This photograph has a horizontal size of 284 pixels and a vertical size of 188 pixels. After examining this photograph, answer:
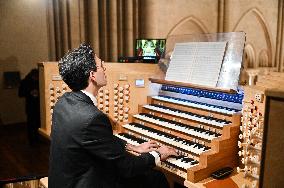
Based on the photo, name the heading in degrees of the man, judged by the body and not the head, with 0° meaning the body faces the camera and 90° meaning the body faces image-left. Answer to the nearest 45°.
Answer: approximately 225°

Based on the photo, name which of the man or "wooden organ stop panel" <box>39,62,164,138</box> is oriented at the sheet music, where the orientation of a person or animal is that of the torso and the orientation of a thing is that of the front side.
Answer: the man

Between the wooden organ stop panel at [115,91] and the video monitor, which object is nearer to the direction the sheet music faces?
the wooden organ stop panel

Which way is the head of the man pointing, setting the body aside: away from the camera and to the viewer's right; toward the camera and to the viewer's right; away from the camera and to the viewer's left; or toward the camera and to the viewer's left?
away from the camera and to the viewer's right

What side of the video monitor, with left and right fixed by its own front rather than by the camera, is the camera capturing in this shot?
front

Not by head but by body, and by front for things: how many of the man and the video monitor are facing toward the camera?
1

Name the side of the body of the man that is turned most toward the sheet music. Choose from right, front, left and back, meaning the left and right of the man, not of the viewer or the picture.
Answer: front

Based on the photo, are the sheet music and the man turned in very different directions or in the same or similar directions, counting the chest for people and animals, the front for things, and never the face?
very different directions

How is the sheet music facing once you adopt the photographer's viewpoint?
facing the viewer and to the left of the viewer

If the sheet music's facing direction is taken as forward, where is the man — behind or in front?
in front

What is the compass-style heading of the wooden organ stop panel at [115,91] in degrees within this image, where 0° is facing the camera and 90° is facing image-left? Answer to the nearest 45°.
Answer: approximately 45°

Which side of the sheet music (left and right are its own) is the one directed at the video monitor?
right

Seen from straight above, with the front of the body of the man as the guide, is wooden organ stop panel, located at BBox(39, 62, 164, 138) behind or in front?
in front

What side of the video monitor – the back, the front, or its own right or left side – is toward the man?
front
